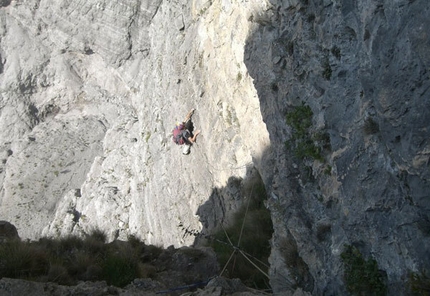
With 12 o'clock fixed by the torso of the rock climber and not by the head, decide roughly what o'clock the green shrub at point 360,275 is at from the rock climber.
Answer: The green shrub is roughly at 4 o'clock from the rock climber.

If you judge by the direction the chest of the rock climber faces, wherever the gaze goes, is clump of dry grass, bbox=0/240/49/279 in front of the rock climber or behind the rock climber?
behind

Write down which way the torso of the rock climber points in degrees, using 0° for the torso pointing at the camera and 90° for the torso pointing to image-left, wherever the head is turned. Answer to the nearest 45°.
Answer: approximately 225°

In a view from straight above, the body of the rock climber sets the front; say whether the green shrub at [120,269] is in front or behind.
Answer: behind

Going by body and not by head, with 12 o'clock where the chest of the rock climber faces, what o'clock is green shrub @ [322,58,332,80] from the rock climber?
The green shrub is roughly at 4 o'clock from the rock climber.
